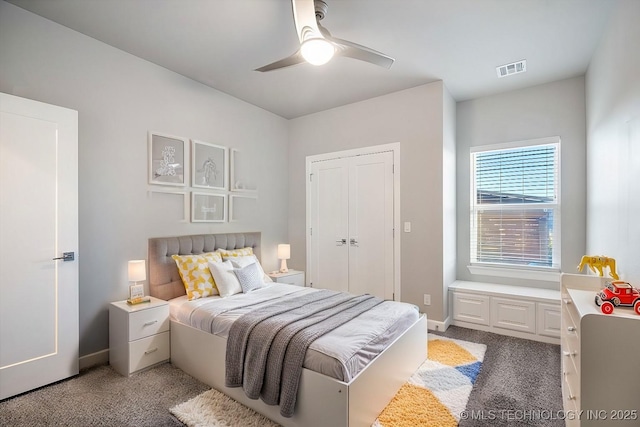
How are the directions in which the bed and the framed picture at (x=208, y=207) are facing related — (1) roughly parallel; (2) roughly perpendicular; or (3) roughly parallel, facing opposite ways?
roughly parallel

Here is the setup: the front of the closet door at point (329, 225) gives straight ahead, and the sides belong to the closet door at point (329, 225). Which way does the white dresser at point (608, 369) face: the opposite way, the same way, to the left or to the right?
to the right

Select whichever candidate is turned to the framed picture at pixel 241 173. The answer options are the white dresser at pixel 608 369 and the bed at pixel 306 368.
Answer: the white dresser

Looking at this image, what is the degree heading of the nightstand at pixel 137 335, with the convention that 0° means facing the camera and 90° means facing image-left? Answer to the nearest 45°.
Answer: approximately 315°

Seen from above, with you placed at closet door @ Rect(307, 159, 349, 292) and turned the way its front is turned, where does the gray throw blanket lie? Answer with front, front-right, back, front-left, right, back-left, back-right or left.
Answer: front-left

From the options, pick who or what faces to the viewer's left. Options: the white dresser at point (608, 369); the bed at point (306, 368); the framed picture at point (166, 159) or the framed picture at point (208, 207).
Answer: the white dresser

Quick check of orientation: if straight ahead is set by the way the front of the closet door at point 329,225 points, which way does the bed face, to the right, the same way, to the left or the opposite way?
to the left

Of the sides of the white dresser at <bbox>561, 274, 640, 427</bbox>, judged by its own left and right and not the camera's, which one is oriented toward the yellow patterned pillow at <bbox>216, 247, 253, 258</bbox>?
front

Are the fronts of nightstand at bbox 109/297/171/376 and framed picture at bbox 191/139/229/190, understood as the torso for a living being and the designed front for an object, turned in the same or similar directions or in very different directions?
same or similar directions

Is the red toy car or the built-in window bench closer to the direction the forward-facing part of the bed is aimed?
the red toy car

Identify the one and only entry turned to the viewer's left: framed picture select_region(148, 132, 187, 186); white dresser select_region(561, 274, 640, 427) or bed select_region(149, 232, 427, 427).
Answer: the white dresser

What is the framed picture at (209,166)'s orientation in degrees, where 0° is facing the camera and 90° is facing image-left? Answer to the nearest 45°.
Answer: approximately 315°

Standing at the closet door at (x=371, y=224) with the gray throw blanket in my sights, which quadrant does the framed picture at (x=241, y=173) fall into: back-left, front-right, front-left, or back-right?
front-right

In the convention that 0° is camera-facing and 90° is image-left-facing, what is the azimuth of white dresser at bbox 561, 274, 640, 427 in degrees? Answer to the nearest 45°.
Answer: approximately 90°

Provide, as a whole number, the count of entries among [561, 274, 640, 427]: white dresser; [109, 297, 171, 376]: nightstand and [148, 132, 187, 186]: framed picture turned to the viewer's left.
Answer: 1
